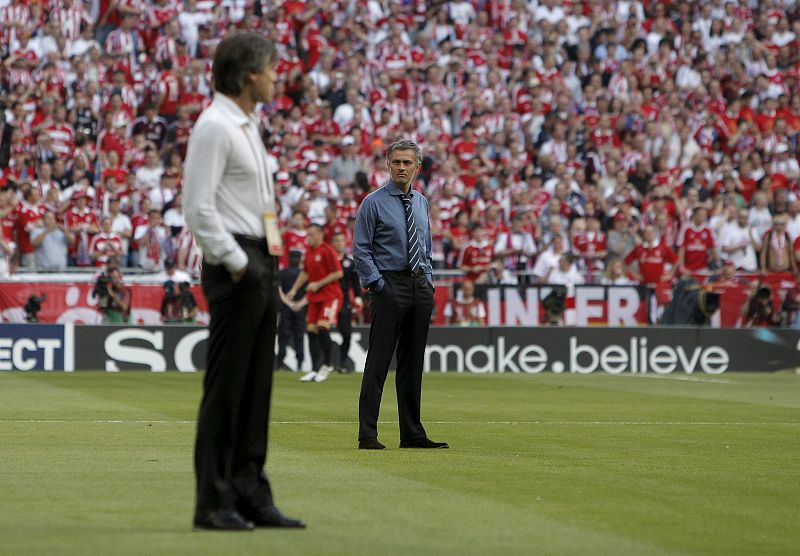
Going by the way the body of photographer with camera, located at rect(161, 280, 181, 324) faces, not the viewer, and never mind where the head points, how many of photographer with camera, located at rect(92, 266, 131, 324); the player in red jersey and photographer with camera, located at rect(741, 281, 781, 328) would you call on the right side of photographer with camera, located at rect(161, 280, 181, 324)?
1

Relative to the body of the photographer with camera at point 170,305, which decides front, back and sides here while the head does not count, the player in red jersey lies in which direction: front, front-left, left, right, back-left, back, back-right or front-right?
front-left

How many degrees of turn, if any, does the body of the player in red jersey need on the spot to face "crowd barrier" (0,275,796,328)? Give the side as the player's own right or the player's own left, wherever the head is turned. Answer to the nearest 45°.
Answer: approximately 180°

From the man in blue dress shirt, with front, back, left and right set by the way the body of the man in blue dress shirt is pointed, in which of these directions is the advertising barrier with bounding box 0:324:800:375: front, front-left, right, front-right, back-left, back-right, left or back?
back-left

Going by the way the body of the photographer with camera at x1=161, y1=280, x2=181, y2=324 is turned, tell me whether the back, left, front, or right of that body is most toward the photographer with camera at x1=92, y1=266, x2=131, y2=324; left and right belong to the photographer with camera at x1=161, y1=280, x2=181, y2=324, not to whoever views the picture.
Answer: right

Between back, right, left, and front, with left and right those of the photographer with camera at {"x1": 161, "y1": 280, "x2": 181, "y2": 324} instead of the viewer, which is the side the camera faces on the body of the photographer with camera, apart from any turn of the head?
front

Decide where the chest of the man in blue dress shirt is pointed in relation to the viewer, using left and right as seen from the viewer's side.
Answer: facing the viewer and to the right of the viewer

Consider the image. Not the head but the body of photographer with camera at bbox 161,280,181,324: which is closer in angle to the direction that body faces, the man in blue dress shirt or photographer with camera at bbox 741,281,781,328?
the man in blue dress shirt

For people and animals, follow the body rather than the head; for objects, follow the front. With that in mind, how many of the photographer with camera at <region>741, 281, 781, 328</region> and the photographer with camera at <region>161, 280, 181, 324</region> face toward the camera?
2

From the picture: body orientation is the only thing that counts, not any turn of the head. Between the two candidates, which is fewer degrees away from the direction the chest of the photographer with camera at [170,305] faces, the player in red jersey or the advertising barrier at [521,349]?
the player in red jersey

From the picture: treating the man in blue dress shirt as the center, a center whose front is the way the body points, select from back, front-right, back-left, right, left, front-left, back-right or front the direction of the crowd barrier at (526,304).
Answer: back-left

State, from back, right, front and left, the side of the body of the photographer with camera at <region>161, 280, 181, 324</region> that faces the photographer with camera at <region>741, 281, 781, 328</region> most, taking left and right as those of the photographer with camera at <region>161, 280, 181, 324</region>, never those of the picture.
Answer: left
